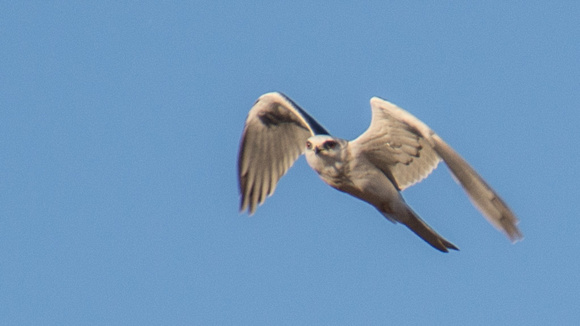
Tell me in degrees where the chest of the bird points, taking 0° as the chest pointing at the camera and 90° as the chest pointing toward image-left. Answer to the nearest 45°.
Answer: approximately 45°
